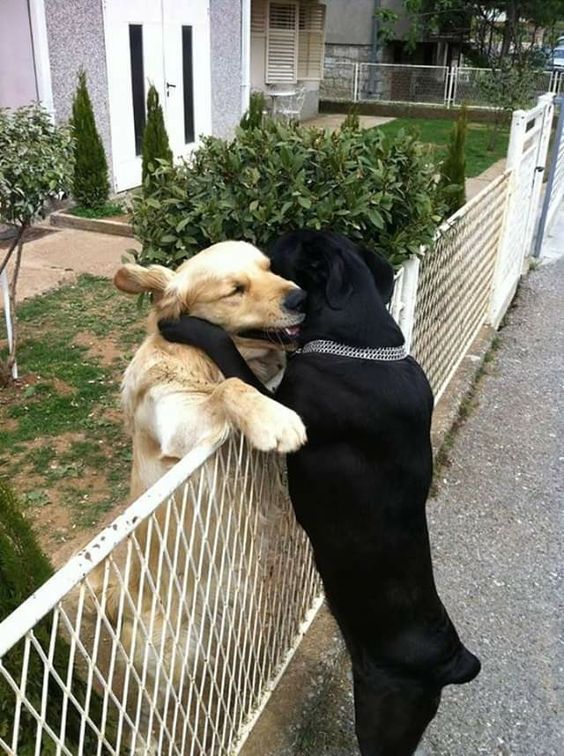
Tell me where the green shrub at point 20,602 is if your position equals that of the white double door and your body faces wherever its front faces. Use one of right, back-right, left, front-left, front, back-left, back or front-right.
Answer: front-right

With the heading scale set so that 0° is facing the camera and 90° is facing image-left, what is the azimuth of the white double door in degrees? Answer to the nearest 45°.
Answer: approximately 315°

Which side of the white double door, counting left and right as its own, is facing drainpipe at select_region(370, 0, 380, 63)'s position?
left

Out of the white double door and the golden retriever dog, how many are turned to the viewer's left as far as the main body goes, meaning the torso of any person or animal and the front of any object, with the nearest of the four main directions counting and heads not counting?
0

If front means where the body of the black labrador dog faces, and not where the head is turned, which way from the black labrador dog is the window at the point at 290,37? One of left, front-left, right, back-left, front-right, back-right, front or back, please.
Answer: front-right

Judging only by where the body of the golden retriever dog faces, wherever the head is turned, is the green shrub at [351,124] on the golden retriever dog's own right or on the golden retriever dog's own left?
on the golden retriever dog's own left

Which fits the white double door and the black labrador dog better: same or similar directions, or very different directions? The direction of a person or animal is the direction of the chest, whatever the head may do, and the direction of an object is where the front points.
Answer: very different directions

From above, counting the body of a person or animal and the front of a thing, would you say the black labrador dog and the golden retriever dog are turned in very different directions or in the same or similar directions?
very different directions

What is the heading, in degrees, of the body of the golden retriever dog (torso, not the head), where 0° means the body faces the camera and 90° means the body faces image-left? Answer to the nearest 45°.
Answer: approximately 315°

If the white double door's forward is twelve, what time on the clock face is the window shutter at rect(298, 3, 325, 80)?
The window shutter is roughly at 8 o'clock from the white double door.

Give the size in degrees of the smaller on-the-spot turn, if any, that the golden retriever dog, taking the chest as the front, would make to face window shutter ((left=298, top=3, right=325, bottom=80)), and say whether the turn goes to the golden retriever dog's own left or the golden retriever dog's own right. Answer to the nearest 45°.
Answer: approximately 135° to the golden retriever dog's own left

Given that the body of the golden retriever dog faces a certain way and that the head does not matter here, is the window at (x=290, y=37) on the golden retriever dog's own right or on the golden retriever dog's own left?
on the golden retriever dog's own left

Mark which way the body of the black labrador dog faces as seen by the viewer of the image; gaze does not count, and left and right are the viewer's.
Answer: facing away from the viewer and to the left of the viewer

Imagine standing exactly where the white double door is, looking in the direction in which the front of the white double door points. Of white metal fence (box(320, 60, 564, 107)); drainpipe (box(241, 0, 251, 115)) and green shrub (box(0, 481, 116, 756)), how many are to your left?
2

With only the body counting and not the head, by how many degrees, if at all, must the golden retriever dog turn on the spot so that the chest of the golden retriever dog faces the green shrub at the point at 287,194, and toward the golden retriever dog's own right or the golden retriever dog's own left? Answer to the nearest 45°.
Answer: approximately 90° to the golden retriever dog's own left

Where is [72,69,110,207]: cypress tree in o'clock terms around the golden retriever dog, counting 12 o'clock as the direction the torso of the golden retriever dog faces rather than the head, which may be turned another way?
The cypress tree is roughly at 7 o'clock from the golden retriever dog.

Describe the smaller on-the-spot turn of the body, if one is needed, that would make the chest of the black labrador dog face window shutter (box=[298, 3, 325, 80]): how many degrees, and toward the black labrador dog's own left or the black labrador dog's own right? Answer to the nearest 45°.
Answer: approximately 45° to the black labrador dog's own right
